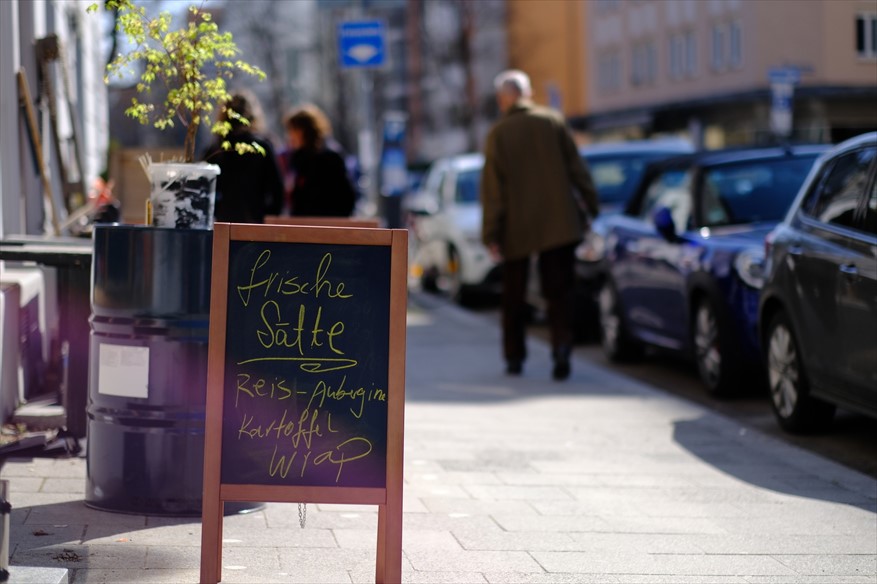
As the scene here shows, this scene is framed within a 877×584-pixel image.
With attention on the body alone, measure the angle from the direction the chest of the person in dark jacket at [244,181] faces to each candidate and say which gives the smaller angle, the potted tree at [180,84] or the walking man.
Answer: the walking man

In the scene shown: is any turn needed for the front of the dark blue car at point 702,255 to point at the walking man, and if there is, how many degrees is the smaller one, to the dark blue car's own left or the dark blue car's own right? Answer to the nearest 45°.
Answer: approximately 135° to the dark blue car's own right

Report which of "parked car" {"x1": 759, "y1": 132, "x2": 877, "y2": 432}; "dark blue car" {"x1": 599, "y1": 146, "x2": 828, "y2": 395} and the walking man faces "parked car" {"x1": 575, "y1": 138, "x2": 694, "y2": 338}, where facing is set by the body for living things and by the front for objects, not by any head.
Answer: the walking man

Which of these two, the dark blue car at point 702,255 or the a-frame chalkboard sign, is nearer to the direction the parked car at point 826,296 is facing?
the a-frame chalkboard sign

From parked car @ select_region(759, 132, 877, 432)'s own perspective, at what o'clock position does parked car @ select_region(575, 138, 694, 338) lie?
parked car @ select_region(575, 138, 694, 338) is roughly at 7 o'clock from parked car @ select_region(759, 132, 877, 432).

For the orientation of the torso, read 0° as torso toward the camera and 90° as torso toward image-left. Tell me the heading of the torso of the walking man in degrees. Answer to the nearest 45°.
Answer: approximately 180°

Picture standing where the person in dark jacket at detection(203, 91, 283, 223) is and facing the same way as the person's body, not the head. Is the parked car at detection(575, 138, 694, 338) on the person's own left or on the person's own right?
on the person's own right

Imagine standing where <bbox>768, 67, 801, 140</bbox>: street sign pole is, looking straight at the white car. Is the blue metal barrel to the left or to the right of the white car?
left
